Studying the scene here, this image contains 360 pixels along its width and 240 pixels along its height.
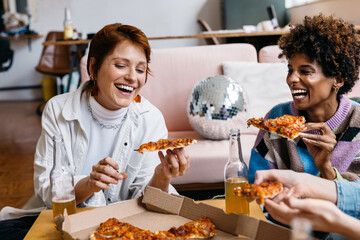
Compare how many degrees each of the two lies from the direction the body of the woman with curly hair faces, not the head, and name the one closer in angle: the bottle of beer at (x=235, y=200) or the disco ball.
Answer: the bottle of beer

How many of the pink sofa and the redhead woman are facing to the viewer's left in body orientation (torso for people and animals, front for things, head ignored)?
0

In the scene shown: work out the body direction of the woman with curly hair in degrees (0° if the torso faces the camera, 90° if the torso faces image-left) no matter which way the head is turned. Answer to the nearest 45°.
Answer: approximately 45°

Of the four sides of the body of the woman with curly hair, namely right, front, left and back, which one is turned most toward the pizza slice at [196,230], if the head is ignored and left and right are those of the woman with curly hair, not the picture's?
front

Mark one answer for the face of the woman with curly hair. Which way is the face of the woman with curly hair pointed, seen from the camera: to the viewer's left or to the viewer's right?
to the viewer's left

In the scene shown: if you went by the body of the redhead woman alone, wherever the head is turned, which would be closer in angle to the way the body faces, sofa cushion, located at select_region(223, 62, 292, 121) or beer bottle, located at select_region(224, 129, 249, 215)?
the beer bottle

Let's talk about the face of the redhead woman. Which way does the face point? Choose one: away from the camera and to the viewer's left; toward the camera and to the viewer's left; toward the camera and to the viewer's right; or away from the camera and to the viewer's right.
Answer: toward the camera and to the viewer's right

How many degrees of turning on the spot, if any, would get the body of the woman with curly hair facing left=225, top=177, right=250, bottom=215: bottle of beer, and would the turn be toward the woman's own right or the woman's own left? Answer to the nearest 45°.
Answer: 0° — they already face it

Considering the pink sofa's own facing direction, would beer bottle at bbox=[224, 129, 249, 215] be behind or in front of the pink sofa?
in front

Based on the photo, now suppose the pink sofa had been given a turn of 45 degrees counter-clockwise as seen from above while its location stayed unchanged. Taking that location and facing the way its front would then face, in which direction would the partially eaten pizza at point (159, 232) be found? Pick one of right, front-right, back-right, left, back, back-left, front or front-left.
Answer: front-right

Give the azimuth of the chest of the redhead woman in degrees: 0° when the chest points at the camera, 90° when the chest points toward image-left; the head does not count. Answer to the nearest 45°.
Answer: approximately 315°

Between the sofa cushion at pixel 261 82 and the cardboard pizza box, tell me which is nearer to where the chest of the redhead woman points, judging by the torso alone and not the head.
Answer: the cardboard pizza box

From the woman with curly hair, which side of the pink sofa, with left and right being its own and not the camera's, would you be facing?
front

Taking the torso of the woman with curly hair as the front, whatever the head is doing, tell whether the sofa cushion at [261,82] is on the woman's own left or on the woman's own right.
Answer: on the woman's own right

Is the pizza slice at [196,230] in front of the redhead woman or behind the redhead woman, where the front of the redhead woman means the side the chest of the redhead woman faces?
in front

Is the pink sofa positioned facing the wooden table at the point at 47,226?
yes

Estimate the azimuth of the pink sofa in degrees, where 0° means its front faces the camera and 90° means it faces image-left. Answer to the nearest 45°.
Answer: approximately 0°
